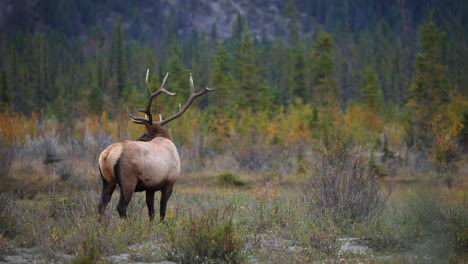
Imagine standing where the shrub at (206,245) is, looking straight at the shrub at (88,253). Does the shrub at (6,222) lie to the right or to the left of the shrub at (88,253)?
right

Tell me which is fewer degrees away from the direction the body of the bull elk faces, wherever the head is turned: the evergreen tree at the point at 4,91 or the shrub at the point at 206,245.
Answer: the evergreen tree

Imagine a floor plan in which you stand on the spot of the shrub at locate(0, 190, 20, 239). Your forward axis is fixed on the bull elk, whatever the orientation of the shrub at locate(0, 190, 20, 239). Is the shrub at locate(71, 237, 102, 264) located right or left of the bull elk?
right

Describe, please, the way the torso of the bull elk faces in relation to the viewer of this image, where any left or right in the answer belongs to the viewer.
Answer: facing away from the viewer and to the right of the viewer

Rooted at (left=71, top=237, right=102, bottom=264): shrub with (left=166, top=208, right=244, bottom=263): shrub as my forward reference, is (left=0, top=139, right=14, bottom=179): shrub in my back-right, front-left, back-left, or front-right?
back-left

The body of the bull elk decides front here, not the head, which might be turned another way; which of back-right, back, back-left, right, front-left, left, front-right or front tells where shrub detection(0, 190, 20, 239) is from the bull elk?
back-left

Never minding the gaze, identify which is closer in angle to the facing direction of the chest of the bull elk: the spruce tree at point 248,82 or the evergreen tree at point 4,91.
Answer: the spruce tree

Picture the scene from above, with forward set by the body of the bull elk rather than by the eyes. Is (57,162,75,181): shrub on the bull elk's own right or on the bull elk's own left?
on the bull elk's own left

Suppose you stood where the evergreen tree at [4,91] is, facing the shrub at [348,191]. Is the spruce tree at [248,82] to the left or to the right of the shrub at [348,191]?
left

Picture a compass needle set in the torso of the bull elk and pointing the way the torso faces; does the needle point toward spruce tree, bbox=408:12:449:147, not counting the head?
yes

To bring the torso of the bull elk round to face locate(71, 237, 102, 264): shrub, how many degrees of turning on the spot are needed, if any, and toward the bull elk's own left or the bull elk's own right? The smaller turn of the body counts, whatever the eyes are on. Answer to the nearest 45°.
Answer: approximately 135° to the bull elk's own right

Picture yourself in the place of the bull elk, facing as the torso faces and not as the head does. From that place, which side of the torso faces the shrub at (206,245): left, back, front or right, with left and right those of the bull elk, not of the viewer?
right

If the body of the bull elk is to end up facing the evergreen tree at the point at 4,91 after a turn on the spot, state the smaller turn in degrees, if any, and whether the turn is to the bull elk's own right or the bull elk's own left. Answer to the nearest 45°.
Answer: approximately 45° to the bull elk's own left
